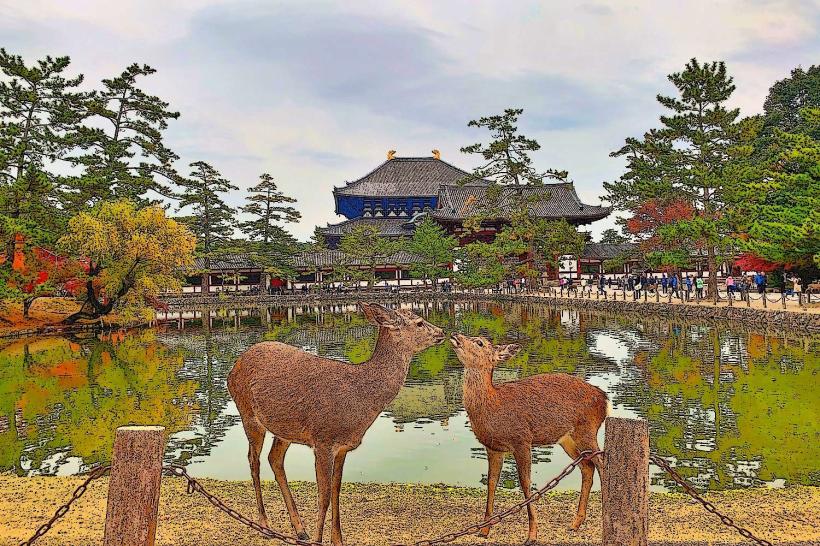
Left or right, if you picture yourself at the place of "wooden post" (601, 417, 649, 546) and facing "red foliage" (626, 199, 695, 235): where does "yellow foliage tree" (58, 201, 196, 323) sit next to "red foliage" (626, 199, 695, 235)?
left

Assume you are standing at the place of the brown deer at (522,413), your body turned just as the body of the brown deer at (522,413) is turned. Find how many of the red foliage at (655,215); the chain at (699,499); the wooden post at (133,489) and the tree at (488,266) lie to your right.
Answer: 2

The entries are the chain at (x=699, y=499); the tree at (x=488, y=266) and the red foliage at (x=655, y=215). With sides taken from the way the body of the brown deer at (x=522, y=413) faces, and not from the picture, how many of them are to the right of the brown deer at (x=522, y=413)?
2

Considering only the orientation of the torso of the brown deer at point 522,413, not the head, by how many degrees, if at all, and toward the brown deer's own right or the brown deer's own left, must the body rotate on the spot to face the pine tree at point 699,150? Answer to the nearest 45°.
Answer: approximately 90° to the brown deer's own right

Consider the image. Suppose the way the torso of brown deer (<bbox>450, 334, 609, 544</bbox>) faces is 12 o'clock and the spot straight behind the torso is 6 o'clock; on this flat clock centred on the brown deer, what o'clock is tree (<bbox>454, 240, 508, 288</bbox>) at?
The tree is roughly at 3 o'clock from the brown deer.

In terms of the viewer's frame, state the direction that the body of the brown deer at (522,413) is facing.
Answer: to the viewer's left

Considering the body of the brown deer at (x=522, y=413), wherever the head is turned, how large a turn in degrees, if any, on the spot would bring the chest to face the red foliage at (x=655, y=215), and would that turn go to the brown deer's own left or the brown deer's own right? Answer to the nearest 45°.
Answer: approximately 90° to the brown deer's own right

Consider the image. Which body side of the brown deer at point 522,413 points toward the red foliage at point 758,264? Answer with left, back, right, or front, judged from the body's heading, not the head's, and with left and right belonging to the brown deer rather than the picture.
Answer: right

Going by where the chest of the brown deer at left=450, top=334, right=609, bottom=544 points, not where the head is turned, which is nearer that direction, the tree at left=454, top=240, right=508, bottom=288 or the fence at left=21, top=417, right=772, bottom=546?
the fence

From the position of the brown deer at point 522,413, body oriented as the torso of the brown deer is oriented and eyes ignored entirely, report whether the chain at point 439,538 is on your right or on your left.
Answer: on your left
